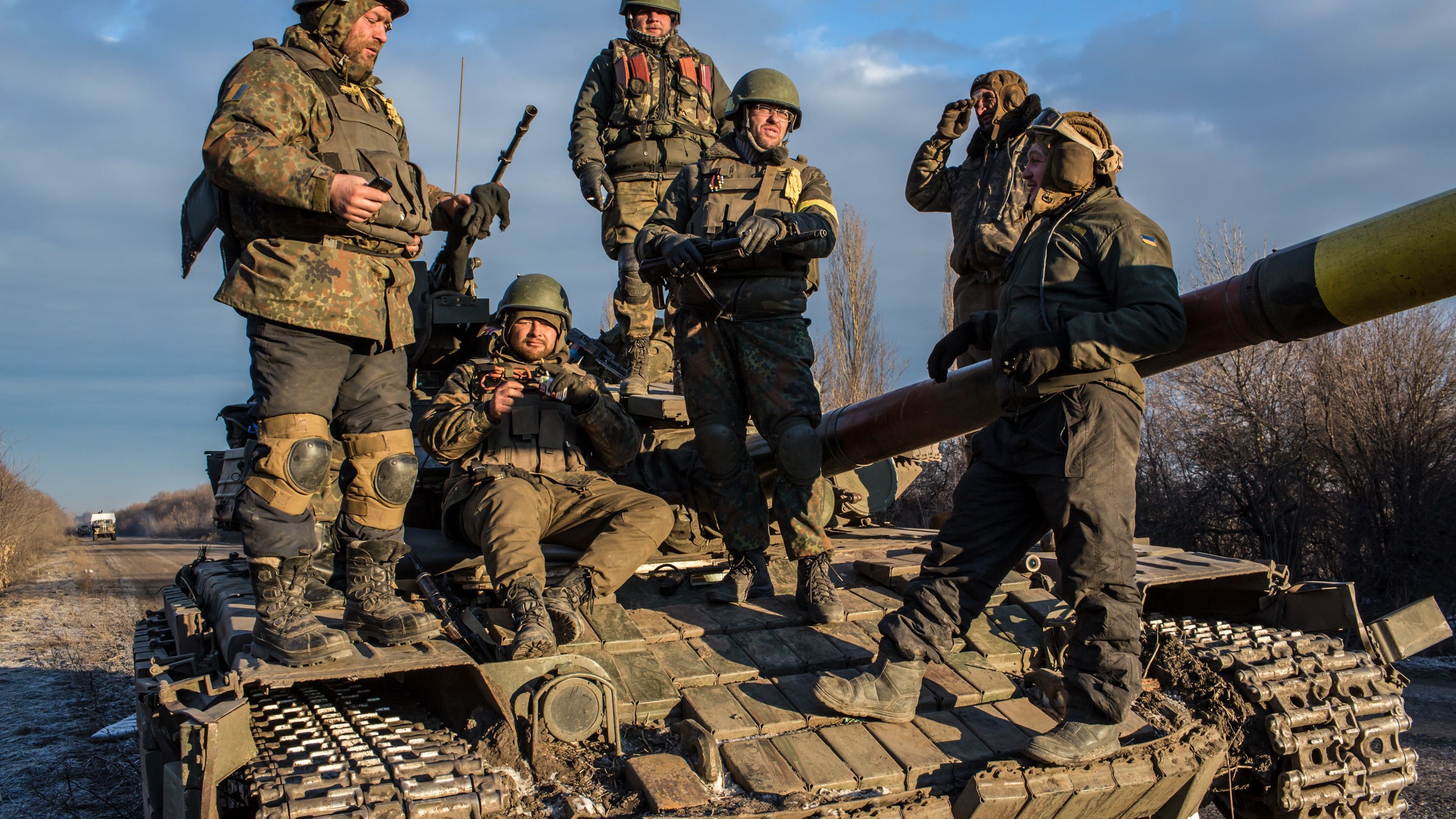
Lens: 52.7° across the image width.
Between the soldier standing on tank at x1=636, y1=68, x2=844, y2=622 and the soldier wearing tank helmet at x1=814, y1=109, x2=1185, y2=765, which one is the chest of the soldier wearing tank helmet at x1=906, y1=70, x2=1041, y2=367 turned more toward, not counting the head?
the soldier standing on tank

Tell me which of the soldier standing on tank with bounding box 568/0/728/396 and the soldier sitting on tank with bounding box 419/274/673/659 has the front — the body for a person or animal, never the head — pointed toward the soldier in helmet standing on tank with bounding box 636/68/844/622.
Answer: the soldier standing on tank

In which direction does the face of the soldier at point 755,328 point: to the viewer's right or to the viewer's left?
to the viewer's right

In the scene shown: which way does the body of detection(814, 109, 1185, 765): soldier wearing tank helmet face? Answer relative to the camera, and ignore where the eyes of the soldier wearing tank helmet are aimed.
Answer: to the viewer's left

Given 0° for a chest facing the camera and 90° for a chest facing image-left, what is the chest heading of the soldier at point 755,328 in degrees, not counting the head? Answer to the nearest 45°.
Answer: approximately 0°

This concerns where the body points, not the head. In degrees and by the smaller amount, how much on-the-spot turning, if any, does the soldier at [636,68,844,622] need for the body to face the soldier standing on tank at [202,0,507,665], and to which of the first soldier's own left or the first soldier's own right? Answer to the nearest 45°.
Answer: approximately 45° to the first soldier's own right

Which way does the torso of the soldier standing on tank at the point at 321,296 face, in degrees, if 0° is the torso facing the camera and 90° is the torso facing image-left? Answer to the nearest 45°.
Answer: approximately 315°

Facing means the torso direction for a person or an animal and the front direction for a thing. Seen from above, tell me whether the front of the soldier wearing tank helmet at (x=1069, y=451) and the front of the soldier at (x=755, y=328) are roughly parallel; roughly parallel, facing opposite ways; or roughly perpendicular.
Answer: roughly perpendicular

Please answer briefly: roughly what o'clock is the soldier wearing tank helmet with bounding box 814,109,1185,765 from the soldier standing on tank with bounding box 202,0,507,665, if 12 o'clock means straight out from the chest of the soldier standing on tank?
The soldier wearing tank helmet is roughly at 11 o'clock from the soldier standing on tank.

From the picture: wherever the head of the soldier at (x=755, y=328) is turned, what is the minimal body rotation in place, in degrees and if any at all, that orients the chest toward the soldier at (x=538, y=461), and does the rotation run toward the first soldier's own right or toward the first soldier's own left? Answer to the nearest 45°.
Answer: approximately 90° to the first soldier's own right
